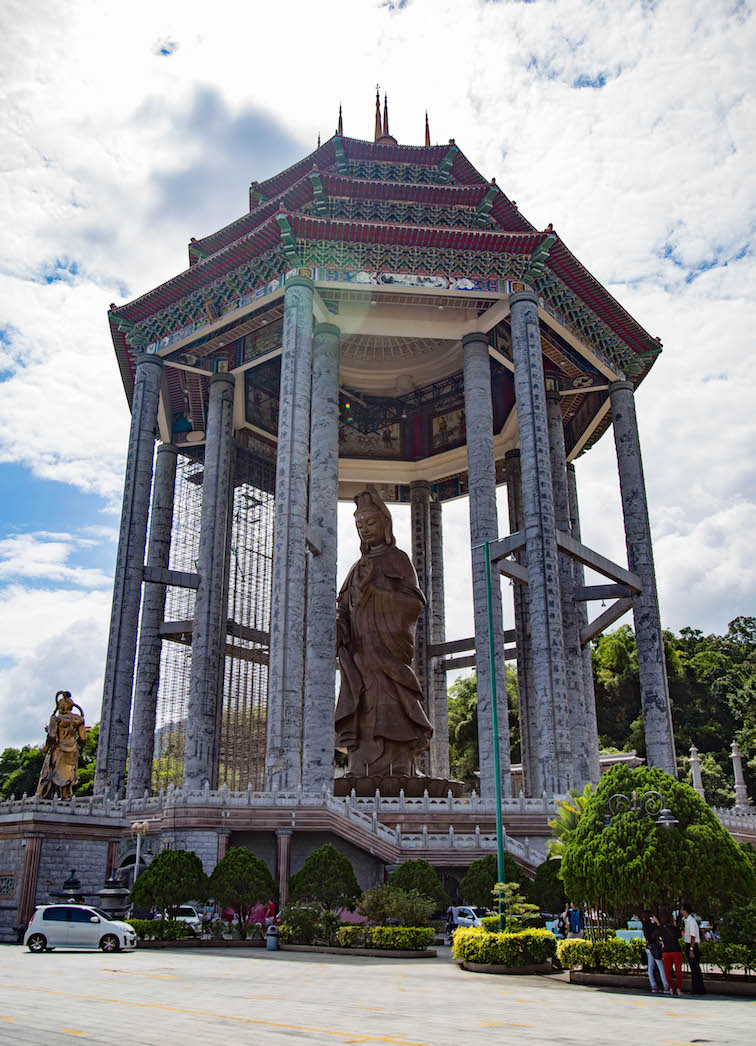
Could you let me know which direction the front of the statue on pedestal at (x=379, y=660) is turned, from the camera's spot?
facing the viewer and to the left of the viewer

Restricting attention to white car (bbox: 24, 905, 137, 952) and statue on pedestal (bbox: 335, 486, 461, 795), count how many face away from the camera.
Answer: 0

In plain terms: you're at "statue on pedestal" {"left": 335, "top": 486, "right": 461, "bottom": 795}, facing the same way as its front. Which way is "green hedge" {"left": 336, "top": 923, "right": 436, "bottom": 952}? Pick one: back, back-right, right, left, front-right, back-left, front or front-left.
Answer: front-left

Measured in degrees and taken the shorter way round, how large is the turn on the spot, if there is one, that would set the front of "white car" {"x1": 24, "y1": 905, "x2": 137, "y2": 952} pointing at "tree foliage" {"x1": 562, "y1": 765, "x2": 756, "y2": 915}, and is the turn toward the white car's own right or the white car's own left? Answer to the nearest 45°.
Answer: approximately 45° to the white car's own right

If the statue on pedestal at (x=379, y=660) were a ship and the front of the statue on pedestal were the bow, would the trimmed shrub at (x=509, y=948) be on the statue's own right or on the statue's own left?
on the statue's own left

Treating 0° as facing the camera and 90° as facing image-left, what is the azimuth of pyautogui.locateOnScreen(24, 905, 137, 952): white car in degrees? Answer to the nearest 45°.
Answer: approximately 270°

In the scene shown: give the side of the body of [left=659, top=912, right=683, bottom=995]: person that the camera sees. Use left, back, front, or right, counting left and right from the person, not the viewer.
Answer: back

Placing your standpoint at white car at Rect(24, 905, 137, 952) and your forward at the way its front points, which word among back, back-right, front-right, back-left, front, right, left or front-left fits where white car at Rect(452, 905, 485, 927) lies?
front

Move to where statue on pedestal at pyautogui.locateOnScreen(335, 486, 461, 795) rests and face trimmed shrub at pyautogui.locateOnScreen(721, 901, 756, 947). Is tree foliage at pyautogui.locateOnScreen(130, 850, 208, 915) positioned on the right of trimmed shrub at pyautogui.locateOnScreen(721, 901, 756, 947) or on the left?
right

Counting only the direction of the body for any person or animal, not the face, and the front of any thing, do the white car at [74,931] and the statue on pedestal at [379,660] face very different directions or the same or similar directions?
very different directions

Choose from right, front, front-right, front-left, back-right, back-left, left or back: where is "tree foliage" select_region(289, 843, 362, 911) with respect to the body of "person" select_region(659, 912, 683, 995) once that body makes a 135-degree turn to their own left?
right

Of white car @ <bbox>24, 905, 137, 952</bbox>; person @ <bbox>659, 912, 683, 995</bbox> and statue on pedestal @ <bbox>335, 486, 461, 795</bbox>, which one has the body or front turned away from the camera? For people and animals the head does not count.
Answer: the person
